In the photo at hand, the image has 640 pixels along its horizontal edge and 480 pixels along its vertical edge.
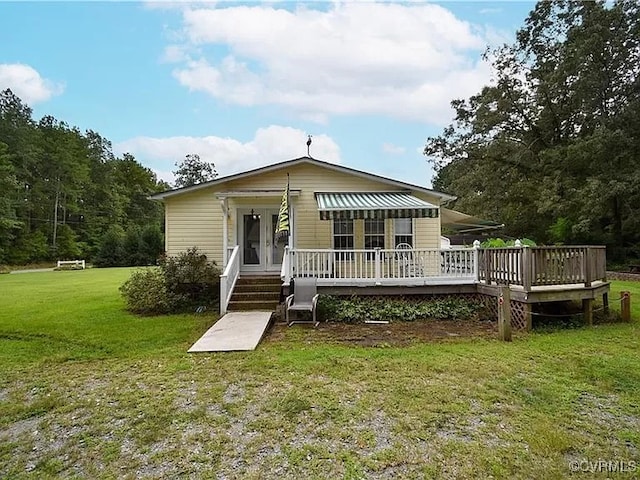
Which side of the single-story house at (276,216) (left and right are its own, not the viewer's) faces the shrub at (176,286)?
right

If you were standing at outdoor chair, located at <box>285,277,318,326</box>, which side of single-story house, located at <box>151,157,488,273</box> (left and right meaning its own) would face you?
front

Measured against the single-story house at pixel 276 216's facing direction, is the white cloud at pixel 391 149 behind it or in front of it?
behind

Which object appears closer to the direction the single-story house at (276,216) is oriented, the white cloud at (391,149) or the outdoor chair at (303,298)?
the outdoor chair

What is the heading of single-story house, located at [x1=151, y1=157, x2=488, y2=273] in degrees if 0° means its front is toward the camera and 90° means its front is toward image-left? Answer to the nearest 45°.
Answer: approximately 0°

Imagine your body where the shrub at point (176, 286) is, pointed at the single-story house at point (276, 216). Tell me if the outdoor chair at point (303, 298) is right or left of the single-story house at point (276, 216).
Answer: right

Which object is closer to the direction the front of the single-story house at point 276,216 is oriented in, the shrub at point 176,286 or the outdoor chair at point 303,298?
the outdoor chair

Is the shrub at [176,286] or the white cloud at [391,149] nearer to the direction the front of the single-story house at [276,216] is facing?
the shrub

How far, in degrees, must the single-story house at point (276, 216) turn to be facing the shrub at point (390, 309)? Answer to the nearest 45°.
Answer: approximately 45° to its left

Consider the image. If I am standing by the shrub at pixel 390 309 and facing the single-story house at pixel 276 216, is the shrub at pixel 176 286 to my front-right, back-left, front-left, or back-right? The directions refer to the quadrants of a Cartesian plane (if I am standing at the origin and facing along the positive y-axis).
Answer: front-left
